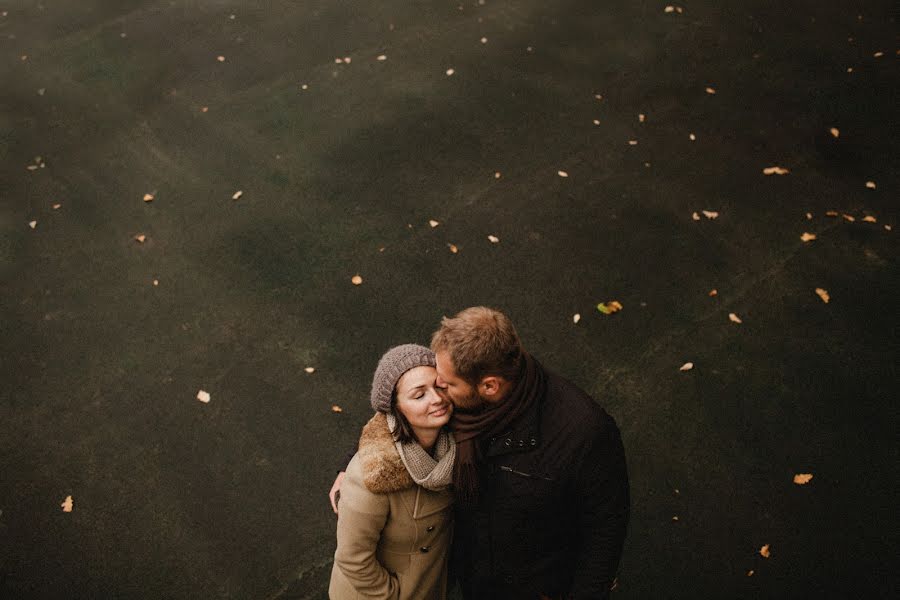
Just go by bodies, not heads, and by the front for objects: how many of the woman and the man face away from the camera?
0

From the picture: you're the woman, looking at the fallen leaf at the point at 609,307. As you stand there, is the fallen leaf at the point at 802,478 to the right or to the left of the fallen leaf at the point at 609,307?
right

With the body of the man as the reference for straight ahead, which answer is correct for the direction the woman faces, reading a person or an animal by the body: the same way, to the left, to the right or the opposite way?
to the left

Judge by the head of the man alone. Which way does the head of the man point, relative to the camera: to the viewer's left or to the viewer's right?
to the viewer's left

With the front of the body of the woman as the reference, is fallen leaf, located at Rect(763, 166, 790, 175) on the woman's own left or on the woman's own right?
on the woman's own left

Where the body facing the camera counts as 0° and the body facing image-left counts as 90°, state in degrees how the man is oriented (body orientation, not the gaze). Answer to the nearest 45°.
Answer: approximately 45°

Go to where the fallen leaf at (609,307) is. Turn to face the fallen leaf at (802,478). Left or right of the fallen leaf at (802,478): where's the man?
right

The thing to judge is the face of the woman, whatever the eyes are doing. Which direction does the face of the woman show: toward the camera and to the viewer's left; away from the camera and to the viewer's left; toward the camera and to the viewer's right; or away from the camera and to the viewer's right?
toward the camera and to the viewer's right

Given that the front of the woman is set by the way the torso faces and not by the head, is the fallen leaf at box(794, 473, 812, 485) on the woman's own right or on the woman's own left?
on the woman's own left

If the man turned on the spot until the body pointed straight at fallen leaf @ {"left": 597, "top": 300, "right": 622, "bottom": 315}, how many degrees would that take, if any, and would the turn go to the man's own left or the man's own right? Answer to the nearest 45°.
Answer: approximately 135° to the man's own right

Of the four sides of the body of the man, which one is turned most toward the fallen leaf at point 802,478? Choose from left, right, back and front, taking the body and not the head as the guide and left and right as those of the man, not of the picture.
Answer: back

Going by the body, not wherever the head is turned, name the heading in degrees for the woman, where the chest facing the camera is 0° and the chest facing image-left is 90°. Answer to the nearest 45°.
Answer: approximately 315°
